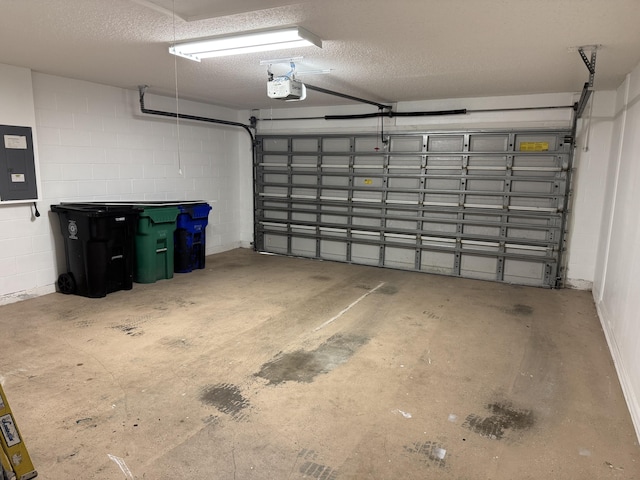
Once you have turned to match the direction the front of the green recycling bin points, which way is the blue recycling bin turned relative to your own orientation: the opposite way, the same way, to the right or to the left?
the same way

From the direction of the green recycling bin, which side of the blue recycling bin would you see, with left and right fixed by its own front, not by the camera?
right

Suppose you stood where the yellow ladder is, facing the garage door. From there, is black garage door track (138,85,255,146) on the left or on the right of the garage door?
left

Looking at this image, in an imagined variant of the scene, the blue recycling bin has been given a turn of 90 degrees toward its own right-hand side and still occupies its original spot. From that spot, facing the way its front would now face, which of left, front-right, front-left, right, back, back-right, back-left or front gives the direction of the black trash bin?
front

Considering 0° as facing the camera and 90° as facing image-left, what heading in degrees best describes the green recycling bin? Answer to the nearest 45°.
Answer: approximately 315°

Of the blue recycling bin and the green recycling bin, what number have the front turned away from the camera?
0

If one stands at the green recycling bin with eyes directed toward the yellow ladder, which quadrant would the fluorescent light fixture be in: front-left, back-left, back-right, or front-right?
front-left

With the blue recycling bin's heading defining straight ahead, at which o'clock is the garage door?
The garage door is roughly at 11 o'clock from the blue recycling bin.

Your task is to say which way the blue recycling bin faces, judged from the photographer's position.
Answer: facing the viewer and to the right of the viewer
